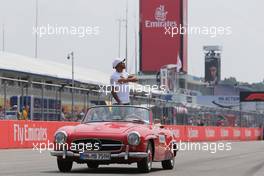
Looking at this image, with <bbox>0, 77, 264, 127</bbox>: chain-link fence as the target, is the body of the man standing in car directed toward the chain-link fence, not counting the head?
no

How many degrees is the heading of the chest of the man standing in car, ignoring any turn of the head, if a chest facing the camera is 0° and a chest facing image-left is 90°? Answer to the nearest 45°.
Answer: approximately 315°
